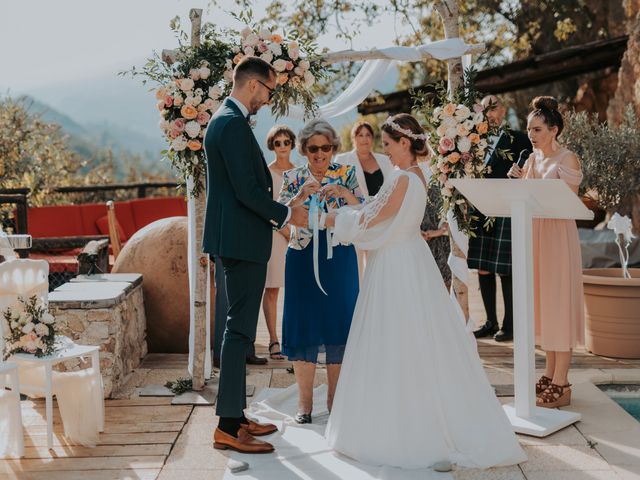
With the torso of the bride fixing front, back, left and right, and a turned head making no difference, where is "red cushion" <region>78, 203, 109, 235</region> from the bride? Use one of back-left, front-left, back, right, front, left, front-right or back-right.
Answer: front-right

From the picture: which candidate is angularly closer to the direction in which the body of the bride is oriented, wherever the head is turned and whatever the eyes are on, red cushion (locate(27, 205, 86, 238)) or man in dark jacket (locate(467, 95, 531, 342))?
the red cushion

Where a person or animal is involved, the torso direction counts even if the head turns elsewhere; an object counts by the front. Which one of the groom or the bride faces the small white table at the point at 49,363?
the bride

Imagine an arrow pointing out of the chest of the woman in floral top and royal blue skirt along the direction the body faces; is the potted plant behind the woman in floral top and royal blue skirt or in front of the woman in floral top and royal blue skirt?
behind

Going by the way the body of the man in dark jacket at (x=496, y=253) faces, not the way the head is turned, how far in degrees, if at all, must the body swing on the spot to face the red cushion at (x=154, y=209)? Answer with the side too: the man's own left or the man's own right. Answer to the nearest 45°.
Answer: approximately 90° to the man's own right

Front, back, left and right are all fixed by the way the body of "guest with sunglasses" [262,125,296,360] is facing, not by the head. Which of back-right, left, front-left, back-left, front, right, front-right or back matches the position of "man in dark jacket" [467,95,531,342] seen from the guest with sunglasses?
left

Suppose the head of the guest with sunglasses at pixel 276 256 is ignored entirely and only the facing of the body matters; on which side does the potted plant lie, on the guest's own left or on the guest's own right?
on the guest's own left

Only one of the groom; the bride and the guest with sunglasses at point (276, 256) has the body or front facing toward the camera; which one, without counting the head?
the guest with sunglasses

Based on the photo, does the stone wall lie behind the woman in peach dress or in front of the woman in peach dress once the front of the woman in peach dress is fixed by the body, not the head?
in front

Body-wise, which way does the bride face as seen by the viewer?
to the viewer's left

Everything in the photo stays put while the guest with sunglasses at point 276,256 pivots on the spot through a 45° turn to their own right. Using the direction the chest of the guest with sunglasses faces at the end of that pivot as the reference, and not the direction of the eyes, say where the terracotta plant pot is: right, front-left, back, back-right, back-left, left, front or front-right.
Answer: back-left

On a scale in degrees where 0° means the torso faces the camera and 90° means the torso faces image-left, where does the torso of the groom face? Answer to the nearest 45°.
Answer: approximately 270°

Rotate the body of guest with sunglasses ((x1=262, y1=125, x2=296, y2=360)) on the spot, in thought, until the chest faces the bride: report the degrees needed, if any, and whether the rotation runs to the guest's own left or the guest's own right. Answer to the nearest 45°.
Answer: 0° — they already face them
